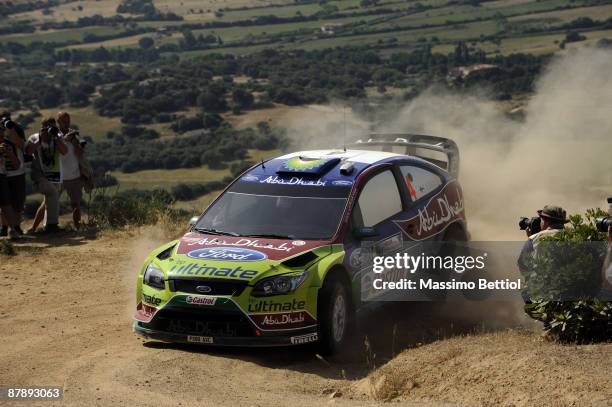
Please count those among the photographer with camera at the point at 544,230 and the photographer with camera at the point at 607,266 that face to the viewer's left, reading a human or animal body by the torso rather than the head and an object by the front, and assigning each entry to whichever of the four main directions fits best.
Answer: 2

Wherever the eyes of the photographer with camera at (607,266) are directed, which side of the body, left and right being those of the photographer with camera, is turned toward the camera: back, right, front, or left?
left

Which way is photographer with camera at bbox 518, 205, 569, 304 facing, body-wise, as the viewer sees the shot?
to the viewer's left

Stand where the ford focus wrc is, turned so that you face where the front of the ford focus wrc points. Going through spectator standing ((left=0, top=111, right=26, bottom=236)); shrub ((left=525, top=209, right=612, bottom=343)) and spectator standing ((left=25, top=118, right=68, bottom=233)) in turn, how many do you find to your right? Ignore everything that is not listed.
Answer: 2

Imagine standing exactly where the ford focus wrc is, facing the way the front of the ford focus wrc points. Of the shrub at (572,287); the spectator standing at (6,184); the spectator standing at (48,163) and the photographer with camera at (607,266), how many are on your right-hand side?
2

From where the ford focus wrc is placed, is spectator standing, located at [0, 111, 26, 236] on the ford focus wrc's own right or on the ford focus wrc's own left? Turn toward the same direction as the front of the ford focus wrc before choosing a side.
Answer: on the ford focus wrc's own right

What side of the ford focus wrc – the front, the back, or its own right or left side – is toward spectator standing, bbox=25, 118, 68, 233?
right

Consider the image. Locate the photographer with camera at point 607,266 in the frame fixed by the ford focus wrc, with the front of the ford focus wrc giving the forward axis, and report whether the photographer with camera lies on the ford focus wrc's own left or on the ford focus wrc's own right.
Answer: on the ford focus wrc's own left

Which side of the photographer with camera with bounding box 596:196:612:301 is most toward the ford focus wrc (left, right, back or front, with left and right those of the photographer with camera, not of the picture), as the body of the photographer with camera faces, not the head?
front
